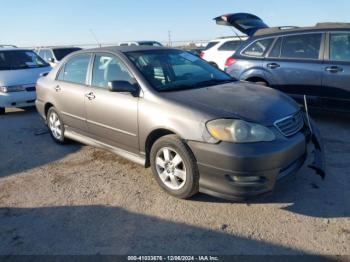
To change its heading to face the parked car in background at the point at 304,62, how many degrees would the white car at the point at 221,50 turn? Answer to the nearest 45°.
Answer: approximately 90° to its right

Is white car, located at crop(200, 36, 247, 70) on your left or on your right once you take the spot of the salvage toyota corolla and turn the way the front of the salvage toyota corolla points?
on your left

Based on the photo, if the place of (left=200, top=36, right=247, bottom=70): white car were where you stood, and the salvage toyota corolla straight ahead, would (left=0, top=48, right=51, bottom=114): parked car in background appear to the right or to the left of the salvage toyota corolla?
right

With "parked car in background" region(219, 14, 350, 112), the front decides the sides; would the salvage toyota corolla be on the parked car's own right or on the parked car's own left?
on the parked car's own right

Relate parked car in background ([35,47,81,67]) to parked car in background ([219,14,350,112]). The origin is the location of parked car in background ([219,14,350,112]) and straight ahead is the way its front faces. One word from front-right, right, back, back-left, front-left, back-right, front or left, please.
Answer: back-left

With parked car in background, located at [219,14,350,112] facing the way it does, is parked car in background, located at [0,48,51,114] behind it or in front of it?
behind

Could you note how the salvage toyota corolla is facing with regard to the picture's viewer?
facing the viewer and to the right of the viewer

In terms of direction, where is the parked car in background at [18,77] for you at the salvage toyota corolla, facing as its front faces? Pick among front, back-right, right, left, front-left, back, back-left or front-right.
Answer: back

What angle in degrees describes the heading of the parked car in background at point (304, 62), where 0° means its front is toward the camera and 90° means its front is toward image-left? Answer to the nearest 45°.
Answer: approximately 270°

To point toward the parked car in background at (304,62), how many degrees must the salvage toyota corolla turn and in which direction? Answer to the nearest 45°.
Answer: approximately 90° to its left
